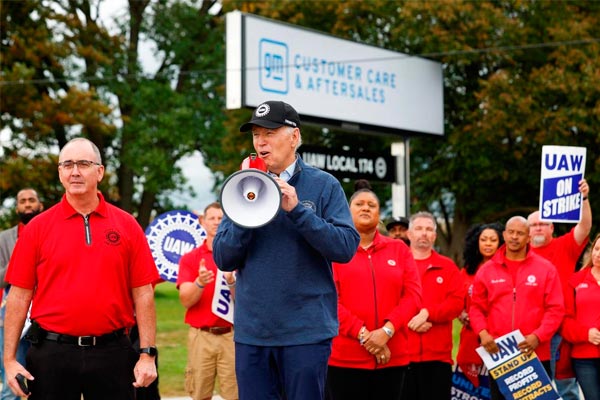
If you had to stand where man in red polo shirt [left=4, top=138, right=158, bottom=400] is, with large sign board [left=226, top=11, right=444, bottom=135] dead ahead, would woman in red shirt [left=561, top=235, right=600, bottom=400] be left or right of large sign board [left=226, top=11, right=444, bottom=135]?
right

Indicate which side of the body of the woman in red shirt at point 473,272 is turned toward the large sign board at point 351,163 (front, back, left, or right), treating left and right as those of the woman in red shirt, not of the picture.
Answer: back

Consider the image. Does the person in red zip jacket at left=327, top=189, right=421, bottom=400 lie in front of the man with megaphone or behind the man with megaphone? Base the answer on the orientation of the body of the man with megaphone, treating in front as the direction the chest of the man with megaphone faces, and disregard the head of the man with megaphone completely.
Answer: behind

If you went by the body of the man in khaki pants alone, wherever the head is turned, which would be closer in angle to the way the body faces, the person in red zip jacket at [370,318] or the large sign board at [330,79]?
the person in red zip jacket

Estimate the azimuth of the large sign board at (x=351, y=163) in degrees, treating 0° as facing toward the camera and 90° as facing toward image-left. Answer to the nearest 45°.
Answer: approximately 315°

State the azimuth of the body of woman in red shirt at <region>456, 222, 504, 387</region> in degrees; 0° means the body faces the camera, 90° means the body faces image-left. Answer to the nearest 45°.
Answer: approximately 0°

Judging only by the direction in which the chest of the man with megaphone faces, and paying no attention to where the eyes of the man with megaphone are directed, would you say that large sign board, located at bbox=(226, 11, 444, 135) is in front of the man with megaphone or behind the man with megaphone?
behind

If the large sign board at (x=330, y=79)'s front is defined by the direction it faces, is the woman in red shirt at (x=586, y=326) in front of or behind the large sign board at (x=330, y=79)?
in front

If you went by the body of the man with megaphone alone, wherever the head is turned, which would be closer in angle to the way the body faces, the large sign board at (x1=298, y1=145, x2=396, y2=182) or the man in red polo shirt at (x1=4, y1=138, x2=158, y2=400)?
the man in red polo shirt

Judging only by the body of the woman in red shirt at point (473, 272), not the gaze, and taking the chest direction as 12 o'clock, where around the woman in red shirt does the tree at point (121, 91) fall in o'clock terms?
The tree is roughly at 5 o'clock from the woman in red shirt.
